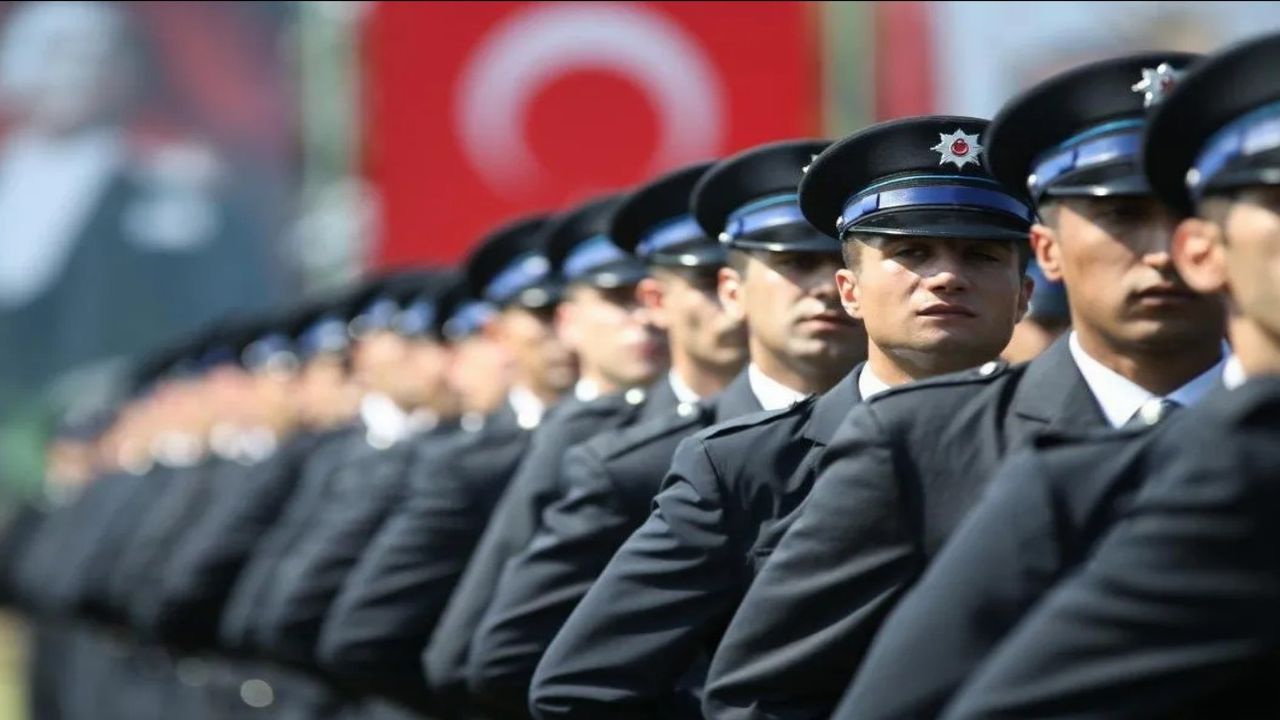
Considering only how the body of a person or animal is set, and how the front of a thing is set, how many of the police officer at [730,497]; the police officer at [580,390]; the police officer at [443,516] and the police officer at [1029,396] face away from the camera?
0

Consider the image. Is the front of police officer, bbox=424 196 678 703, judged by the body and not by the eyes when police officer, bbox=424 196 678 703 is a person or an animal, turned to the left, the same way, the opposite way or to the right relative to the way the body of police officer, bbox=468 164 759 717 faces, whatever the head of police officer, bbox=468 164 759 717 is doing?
the same way

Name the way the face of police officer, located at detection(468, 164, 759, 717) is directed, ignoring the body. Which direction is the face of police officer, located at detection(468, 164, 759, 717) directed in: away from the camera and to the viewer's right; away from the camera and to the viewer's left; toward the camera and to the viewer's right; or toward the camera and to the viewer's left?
toward the camera and to the viewer's right

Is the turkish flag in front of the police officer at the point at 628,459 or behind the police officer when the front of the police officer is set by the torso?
behind

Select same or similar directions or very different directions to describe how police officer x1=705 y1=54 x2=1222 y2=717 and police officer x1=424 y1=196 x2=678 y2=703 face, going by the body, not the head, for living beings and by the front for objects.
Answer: same or similar directions

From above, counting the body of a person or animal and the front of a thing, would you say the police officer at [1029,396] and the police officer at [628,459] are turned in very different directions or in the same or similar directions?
same or similar directions

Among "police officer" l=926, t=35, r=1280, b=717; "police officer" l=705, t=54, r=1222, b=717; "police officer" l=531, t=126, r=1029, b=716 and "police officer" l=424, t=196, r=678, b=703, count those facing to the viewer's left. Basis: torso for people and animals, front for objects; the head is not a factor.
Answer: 0

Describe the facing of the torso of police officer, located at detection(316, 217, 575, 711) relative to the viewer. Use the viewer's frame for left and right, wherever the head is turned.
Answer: facing the viewer and to the right of the viewer

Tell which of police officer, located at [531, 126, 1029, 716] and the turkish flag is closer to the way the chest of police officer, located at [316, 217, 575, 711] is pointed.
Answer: the police officer

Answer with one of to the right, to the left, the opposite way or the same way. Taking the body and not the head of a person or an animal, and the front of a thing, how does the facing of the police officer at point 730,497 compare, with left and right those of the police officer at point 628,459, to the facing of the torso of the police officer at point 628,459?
the same way

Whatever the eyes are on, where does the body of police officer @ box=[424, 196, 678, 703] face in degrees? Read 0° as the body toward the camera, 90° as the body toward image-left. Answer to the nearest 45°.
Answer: approximately 315°
